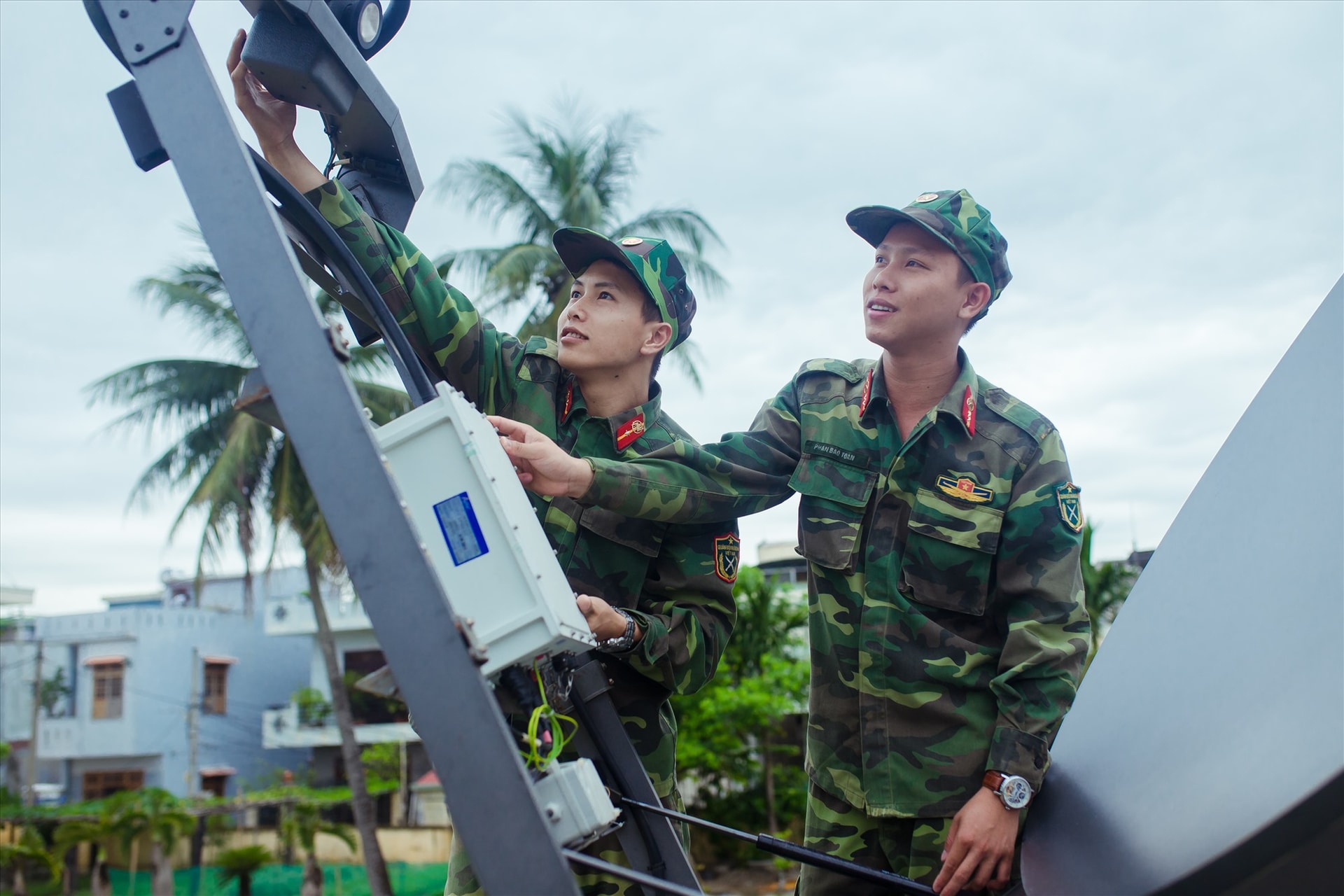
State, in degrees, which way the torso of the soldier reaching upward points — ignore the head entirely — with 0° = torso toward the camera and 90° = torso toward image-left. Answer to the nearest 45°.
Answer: approximately 45°

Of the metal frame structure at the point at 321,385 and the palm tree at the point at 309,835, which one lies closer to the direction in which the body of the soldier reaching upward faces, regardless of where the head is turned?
the metal frame structure

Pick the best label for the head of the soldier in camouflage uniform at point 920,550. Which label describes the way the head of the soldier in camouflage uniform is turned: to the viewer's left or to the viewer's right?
to the viewer's left

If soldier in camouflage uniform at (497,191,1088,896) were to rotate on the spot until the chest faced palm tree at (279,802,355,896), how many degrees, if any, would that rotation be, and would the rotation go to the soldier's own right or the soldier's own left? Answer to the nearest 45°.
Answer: approximately 90° to the soldier's own right

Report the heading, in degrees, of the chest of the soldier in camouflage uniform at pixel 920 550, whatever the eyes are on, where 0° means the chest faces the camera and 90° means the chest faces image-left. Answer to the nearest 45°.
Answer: approximately 45°

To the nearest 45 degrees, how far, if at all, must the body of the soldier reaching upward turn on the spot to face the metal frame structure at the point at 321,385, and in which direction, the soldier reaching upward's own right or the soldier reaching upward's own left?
0° — they already face it

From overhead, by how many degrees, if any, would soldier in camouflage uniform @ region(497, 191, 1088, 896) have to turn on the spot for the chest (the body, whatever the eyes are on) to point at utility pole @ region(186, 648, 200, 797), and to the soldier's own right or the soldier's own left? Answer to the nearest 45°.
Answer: approximately 90° to the soldier's own right

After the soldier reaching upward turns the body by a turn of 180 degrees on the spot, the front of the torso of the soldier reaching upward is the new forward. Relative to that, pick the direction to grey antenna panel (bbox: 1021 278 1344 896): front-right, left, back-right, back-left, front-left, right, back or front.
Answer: right
